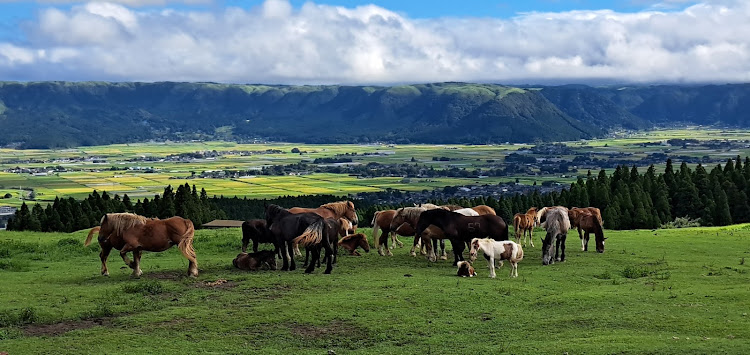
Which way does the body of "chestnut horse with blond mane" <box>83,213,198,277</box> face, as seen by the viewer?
to the viewer's left

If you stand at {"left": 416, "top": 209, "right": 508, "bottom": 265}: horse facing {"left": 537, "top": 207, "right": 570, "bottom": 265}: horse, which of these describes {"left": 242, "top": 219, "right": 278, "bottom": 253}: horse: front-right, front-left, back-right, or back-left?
back-left

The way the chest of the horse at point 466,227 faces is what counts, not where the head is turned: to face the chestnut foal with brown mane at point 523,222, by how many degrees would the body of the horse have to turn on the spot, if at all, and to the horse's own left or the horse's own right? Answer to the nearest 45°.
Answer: approximately 135° to the horse's own right

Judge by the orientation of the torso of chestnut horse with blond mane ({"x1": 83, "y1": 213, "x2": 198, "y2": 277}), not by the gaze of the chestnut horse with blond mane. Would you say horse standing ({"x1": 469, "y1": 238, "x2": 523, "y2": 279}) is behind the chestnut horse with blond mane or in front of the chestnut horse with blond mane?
behind

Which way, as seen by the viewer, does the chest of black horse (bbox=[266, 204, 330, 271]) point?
to the viewer's left

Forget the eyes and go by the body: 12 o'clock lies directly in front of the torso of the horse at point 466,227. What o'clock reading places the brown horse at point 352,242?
The brown horse is roughly at 1 o'clock from the horse.

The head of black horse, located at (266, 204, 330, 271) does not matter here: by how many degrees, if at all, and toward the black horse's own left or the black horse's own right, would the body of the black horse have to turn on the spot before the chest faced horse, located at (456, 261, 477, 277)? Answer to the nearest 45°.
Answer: approximately 180°

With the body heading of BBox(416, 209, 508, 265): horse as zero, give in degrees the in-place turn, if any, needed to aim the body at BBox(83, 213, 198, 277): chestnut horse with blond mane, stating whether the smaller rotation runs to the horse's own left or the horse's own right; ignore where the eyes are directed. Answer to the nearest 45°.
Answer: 0° — it already faces it

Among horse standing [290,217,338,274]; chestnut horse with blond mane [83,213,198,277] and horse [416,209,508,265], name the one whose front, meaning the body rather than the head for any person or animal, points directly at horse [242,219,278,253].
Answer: horse [416,209,508,265]
